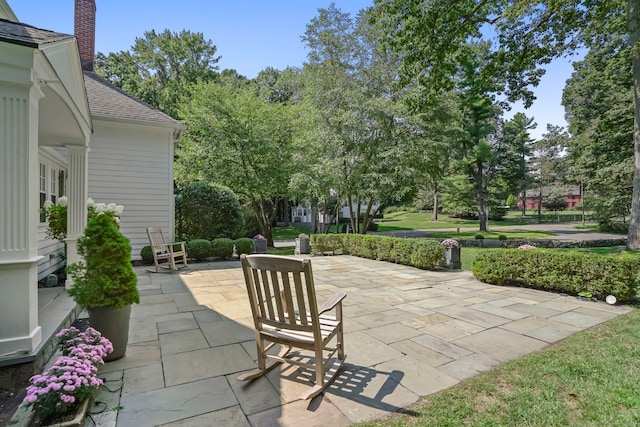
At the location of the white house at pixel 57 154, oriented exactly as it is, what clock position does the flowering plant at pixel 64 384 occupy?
The flowering plant is roughly at 3 o'clock from the white house.

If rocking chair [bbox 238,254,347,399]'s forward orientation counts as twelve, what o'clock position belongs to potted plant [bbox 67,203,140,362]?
The potted plant is roughly at 8 o'clock from the rocking chair.

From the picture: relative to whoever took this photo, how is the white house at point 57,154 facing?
facing to the right of the viewer

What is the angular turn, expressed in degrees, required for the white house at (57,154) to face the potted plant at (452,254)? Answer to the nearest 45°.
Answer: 0° — it already faces it

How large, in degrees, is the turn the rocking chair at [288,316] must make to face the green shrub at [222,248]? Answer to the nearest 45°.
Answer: approximately 45° to its left

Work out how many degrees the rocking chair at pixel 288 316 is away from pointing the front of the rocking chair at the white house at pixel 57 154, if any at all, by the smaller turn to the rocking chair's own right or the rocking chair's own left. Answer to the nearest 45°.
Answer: approximately 90° to the rocking chair's own left

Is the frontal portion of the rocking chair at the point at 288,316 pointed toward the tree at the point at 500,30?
yes

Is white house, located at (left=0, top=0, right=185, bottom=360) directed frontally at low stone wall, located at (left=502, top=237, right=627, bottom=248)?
yes

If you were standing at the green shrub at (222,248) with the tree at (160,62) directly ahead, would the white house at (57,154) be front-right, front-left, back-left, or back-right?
back-left

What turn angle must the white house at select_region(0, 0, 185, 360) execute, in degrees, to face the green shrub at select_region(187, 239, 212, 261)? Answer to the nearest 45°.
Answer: approximately 45° to its left

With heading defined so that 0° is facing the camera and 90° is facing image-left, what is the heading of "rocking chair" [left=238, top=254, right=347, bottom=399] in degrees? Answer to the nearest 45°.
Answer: approximately 225°

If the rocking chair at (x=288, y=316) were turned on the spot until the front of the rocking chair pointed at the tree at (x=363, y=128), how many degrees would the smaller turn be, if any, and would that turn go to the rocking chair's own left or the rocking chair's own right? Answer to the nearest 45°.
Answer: approximately 45° to the rocking chair's own left
